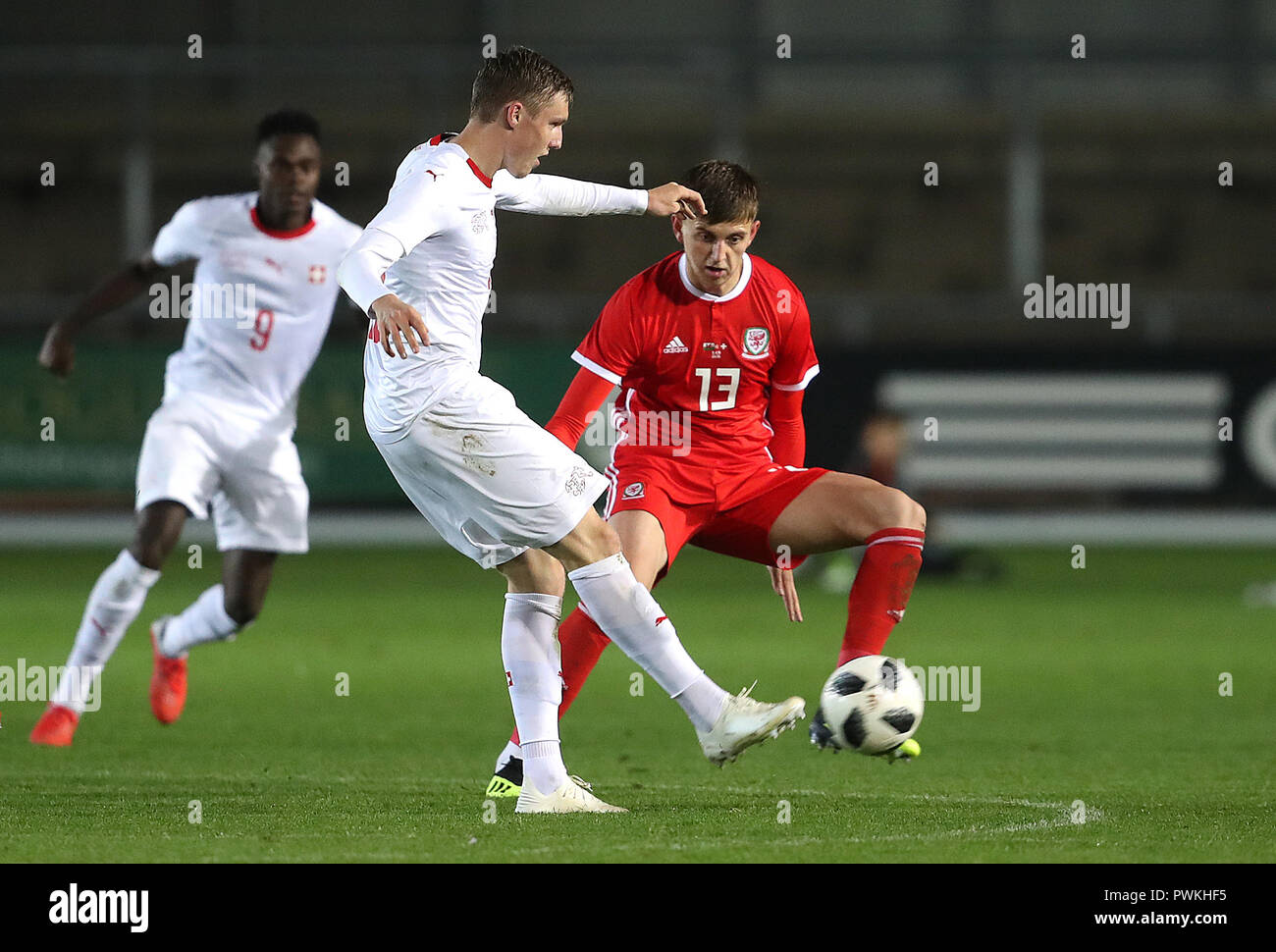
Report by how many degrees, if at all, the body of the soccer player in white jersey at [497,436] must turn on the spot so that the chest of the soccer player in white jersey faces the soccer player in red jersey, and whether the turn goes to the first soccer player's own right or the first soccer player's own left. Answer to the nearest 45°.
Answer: approximately 45° to the first soccer player's own left

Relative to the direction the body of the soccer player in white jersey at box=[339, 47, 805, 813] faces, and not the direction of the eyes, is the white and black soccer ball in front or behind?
in front

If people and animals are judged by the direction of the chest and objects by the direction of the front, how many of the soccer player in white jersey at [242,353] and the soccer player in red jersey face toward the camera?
2

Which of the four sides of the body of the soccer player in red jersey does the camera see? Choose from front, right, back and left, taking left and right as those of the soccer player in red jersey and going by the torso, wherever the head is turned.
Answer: front

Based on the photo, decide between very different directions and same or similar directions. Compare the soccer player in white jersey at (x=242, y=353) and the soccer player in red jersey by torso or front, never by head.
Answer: same or similar directions

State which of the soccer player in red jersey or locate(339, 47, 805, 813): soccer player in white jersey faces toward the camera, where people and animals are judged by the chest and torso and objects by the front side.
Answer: the soccer player in red jersey

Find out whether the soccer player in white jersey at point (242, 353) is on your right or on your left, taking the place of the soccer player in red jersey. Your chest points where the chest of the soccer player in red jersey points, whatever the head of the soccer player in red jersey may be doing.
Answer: on your right

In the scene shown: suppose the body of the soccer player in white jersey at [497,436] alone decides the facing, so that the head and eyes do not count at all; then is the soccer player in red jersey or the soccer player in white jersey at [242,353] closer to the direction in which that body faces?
the soccer player in red jersey

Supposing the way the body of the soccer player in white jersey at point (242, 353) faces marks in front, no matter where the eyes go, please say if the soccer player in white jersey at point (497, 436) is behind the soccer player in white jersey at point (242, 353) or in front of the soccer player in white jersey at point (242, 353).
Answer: in front

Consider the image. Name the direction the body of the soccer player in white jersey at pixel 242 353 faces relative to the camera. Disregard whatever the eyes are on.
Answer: toward the camera

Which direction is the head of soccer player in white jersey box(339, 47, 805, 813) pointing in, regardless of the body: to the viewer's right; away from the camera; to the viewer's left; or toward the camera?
to the viewer's right

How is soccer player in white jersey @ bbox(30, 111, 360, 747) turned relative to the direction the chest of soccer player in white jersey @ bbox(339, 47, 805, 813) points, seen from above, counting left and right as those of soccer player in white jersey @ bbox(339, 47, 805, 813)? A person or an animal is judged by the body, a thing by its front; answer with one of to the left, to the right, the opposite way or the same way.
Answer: to the right

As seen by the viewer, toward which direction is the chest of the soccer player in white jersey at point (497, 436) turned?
to the viewer's right

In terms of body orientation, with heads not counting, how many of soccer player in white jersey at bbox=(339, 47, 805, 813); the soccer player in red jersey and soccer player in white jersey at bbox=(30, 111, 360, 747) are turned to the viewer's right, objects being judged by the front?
1
